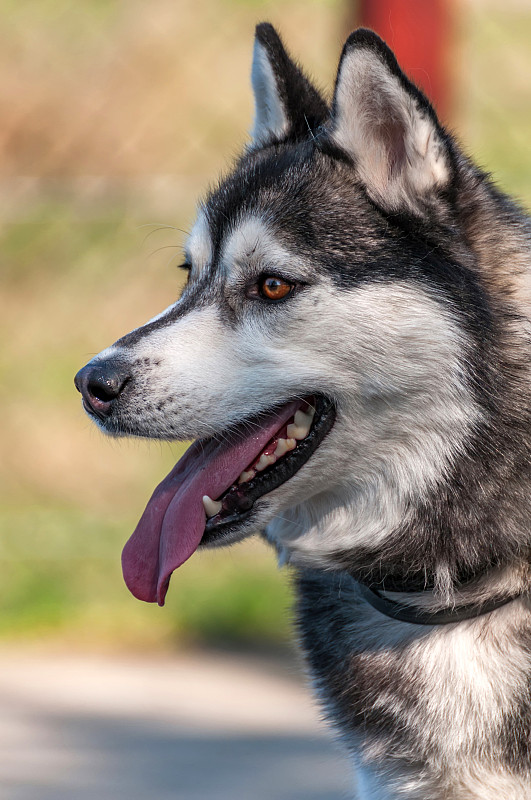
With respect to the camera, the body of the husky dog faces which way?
to the viewer's left
